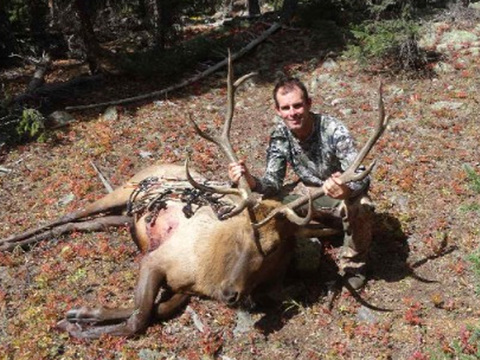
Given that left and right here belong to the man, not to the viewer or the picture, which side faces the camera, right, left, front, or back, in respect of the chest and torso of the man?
front

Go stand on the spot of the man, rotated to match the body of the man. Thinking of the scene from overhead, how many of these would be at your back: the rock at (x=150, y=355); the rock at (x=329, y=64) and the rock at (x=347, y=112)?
2

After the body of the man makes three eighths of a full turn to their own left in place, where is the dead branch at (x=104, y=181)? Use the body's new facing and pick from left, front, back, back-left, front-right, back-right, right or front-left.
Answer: left

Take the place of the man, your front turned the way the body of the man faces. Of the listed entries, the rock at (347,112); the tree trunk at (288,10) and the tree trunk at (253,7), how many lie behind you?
3

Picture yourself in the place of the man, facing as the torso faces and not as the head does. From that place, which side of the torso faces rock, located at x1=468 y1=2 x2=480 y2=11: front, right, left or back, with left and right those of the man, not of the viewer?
back

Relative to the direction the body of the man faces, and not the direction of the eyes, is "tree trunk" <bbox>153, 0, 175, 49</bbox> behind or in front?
behind

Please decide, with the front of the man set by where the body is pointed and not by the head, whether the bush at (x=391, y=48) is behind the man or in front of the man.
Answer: behind

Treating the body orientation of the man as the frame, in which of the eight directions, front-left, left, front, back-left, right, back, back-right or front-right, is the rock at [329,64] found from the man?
back

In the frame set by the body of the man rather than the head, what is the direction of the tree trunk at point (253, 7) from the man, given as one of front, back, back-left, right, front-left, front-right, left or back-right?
back

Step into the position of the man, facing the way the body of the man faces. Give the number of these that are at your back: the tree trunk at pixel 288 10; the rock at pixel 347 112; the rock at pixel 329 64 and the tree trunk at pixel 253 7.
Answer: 4

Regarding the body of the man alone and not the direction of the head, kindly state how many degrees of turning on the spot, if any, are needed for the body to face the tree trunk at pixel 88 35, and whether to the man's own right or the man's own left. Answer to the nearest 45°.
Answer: approximately 135° to the man's own right

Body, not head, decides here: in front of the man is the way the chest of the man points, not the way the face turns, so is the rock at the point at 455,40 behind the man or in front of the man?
behind

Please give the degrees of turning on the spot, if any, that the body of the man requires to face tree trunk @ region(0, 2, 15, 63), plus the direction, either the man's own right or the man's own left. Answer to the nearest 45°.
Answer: approximately 135° to the man's own right

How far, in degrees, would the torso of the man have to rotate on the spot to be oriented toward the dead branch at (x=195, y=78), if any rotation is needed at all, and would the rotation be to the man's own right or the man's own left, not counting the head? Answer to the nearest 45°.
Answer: approximately 180°
